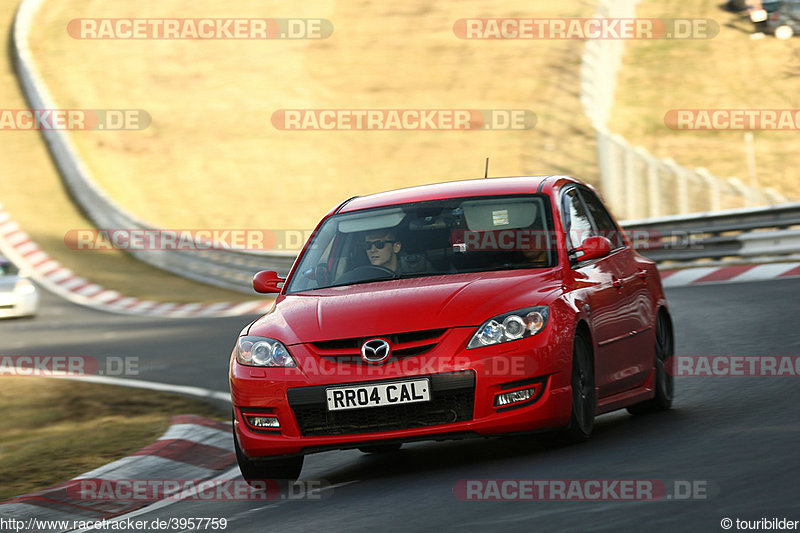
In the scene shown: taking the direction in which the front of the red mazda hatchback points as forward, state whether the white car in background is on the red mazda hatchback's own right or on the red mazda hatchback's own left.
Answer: on the red mazda hatchback's own right

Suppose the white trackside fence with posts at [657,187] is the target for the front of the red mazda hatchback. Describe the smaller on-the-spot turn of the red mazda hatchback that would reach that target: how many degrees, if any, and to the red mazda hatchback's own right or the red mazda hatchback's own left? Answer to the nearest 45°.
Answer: approximately 135° to the red mazda hatchback's own right

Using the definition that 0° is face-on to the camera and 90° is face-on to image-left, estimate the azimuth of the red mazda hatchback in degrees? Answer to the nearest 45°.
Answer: approximately 45°

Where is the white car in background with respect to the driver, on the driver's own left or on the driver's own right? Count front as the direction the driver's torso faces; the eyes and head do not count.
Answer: on the driver's own right
